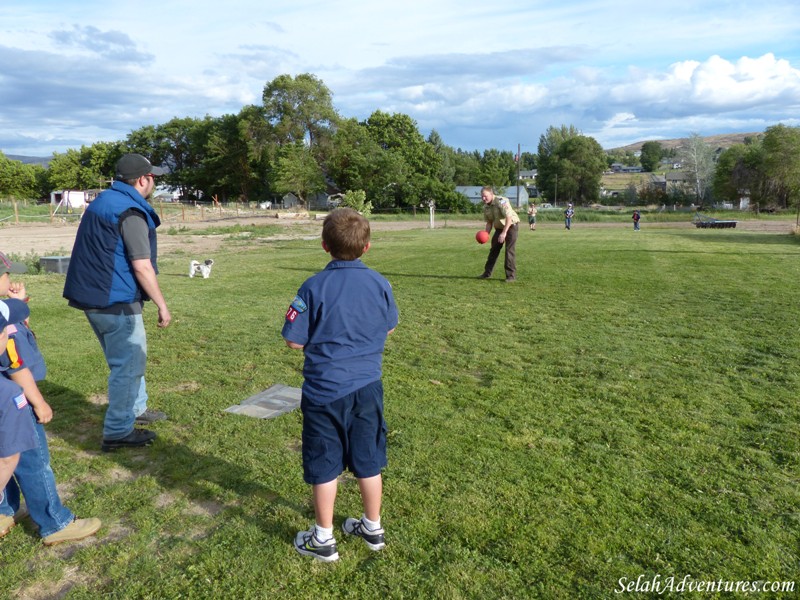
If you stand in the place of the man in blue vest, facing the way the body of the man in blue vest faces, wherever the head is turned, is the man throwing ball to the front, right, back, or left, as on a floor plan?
front

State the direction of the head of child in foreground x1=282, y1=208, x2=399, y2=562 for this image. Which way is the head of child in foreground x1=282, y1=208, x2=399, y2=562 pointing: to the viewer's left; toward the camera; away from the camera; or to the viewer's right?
away from the camera

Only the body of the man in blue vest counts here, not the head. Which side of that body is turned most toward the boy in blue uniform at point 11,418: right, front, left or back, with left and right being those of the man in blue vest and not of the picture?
back

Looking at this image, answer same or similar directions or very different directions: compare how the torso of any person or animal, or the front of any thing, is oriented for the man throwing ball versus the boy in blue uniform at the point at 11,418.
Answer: very different directions

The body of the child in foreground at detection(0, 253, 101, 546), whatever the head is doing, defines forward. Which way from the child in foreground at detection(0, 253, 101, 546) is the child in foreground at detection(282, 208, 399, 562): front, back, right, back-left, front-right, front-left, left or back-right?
front-right

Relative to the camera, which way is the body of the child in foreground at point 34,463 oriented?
to the viewer's right

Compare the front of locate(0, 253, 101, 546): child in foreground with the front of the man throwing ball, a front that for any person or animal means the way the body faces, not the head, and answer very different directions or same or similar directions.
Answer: very different directions

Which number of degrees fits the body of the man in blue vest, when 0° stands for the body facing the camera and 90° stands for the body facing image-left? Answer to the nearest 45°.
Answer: approximately 225°

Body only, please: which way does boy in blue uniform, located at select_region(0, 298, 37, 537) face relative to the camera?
to the viewer's right

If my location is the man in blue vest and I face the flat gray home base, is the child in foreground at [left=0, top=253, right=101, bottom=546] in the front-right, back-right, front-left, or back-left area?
back-right

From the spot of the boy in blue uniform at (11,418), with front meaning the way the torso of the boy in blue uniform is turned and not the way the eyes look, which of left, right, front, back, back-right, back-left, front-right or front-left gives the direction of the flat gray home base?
front-left

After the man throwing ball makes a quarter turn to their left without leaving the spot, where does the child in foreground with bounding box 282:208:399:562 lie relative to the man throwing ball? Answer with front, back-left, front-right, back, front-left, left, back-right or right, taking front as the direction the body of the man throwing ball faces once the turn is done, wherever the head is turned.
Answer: front-right
